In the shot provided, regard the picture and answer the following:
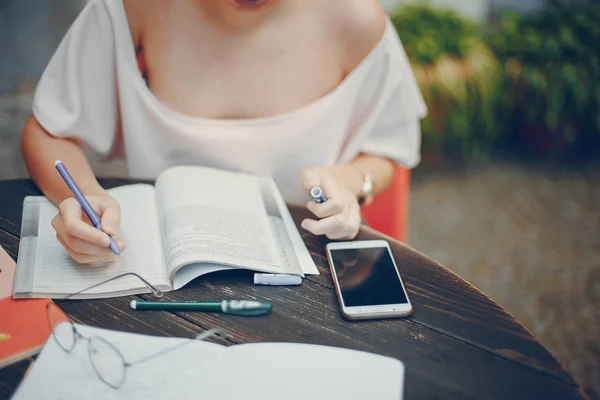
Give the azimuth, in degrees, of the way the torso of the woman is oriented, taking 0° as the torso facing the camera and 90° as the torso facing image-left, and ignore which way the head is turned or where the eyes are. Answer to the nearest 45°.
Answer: approximately 0°

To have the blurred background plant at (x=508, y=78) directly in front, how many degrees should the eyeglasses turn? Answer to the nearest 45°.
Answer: approximately 180°

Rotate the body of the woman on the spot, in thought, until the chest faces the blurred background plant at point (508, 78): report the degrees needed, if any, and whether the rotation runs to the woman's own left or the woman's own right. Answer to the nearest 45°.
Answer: approximately 135° to the woman's own left

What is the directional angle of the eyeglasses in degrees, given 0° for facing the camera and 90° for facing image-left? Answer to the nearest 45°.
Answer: approximately 45°

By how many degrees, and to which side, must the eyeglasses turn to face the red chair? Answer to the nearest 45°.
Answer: approximately 180°
